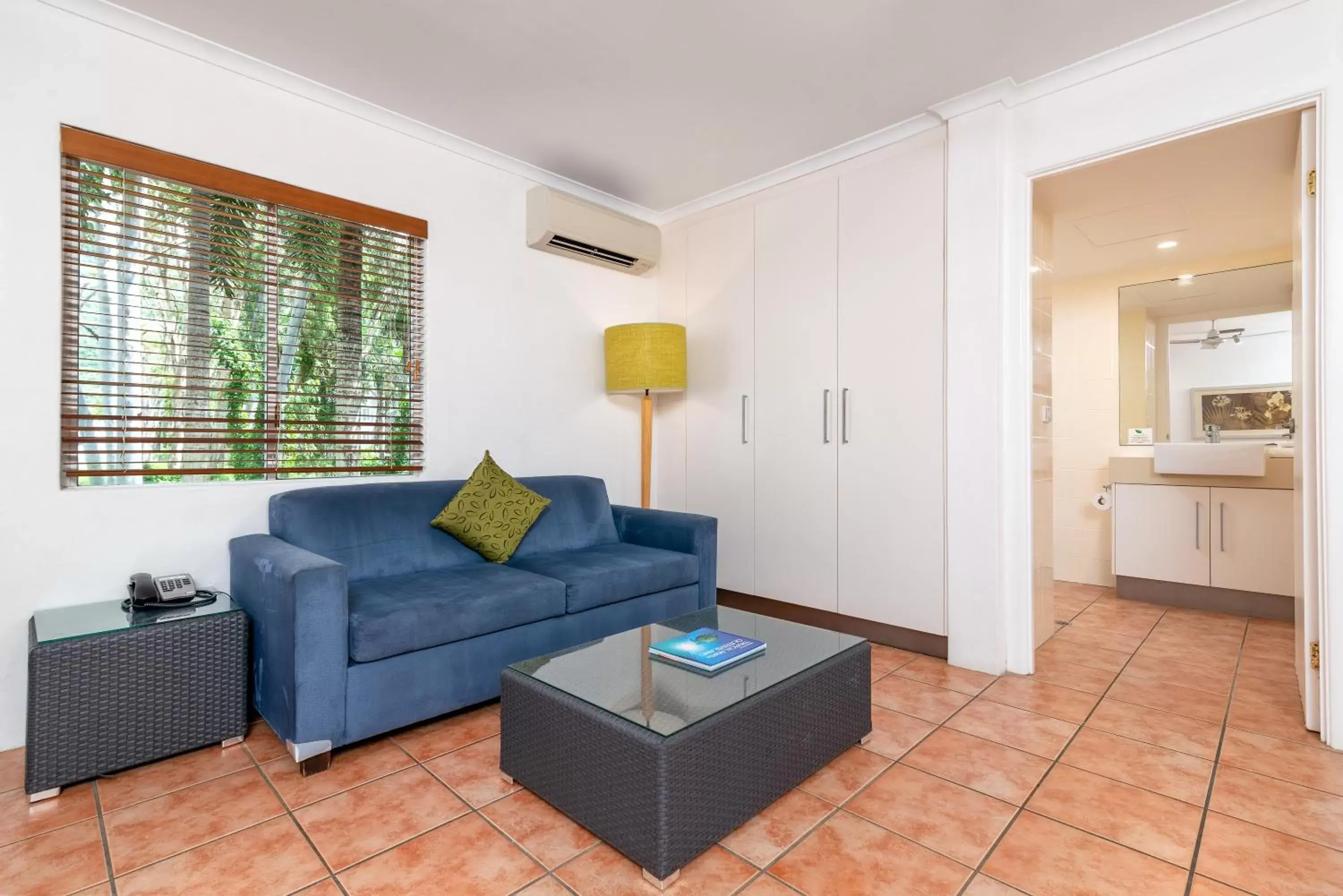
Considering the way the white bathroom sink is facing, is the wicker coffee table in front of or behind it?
in front

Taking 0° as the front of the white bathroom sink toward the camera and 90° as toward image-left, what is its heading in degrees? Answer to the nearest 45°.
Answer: approximately 0°

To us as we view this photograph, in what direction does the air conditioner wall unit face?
facing the viewer and to the right of the viewer

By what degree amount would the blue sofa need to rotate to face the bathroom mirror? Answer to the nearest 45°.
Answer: approximately 45° to its left

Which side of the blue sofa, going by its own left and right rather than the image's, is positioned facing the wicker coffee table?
front

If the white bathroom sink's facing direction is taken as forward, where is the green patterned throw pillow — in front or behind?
in front

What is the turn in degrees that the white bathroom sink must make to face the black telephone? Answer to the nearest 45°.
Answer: approximately 45° to its right

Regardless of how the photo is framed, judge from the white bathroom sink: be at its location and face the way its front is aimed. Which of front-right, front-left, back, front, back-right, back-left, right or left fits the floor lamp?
front-right

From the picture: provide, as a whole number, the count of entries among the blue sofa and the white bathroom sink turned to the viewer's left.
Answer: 0

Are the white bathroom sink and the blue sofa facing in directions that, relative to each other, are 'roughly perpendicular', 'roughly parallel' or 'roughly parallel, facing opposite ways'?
roughly perpendicular

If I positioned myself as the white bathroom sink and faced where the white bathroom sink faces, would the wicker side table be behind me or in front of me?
in front
